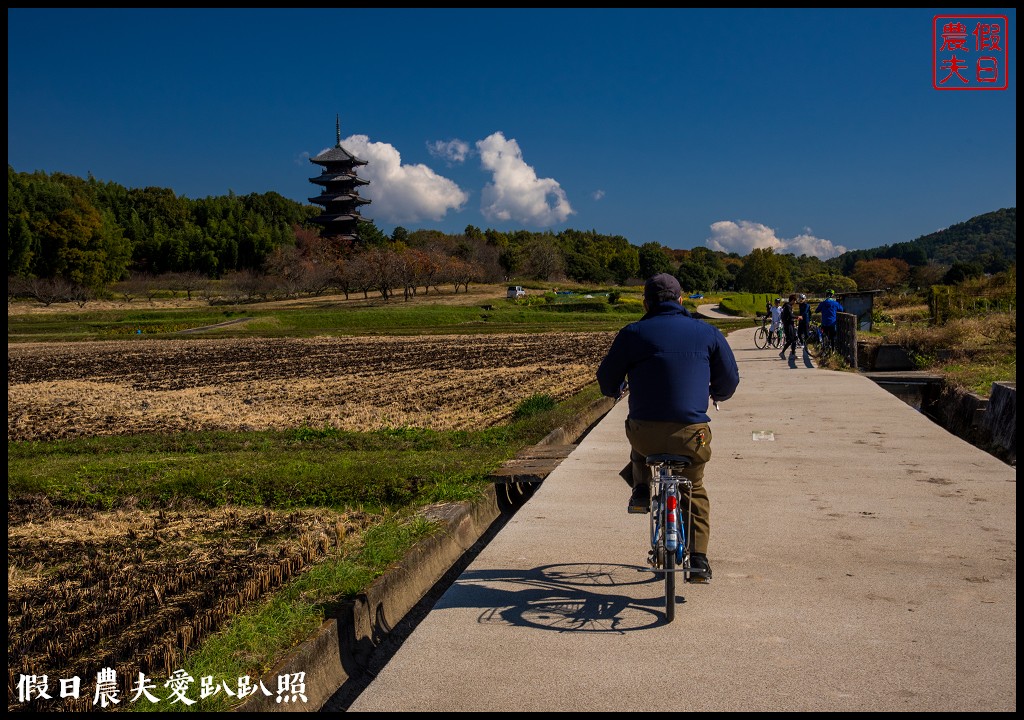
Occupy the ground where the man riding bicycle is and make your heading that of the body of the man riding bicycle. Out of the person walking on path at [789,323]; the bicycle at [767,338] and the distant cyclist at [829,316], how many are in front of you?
3

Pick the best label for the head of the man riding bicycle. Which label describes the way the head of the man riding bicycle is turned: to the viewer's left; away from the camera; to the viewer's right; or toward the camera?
away from the camera

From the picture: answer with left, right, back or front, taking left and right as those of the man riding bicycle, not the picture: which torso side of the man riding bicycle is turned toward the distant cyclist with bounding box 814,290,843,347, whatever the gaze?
front

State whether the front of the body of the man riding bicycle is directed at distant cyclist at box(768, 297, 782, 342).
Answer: yes

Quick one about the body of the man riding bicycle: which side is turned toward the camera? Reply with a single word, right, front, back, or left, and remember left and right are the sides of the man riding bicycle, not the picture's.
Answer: back

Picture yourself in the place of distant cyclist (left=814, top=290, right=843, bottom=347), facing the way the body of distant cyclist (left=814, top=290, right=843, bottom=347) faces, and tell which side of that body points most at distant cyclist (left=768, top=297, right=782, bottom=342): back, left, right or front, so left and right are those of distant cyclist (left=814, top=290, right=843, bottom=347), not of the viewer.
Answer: front

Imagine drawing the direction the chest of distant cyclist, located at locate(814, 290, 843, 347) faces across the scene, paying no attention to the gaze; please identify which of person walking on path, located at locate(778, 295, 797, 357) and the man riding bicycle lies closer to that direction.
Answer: the person walking on path

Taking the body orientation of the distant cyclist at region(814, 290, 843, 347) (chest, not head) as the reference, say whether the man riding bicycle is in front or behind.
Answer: behind

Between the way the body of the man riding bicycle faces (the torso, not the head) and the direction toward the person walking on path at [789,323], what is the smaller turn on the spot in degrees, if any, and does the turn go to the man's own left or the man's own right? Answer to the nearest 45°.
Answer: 0° — they already face them
